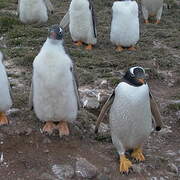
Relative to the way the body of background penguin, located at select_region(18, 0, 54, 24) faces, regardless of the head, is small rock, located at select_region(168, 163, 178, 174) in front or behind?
in front

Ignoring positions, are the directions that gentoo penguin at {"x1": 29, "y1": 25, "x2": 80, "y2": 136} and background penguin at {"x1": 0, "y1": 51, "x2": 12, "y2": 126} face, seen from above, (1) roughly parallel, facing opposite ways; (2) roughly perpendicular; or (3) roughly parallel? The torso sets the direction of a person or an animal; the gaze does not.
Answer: roughly parallel

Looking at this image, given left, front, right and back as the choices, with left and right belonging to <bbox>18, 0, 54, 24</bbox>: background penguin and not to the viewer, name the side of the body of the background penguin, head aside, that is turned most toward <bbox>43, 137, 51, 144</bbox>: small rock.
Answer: front

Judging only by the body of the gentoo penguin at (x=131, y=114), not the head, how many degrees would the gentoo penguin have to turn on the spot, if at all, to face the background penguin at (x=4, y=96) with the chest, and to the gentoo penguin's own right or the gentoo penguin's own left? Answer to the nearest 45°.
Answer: approximately 90° to the gentoo penguin's own right

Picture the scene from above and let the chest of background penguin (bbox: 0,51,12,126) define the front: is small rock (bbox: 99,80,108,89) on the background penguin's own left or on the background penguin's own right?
on the background penguin's own left

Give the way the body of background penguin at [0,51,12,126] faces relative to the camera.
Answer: toward the camera

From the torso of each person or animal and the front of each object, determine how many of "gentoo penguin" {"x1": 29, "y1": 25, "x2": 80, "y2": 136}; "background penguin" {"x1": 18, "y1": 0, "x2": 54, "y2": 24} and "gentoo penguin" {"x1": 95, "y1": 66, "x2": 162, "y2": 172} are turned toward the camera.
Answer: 3

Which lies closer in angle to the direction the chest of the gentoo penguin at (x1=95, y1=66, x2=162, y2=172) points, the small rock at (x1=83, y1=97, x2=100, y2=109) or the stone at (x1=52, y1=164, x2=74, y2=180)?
the stone

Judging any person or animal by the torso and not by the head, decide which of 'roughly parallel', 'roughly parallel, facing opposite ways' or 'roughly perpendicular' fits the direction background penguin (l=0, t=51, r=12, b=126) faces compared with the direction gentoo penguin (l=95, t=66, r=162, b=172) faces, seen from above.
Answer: roughly parallel

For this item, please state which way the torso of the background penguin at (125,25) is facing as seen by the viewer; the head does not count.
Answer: toward the camera

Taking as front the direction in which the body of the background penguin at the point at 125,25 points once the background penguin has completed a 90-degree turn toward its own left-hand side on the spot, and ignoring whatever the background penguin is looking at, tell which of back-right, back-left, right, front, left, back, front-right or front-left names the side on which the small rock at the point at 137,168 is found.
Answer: right

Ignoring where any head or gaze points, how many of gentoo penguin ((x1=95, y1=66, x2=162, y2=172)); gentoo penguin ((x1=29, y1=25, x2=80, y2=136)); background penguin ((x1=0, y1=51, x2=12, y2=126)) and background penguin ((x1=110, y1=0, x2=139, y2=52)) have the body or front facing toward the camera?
4

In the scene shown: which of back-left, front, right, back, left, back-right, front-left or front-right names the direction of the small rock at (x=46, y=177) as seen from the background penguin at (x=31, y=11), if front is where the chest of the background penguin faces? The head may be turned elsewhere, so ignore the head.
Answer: front

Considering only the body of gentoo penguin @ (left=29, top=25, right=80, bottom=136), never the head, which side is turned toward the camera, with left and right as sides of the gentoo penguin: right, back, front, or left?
front

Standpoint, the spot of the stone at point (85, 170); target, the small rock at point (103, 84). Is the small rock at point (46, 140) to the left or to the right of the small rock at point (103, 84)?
left

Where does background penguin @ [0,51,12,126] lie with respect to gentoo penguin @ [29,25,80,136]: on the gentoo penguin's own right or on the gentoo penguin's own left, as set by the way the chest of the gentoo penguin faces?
on the gentoo penguin's own right

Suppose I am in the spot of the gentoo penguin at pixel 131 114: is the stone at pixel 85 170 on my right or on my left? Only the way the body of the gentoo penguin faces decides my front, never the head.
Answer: on my right
